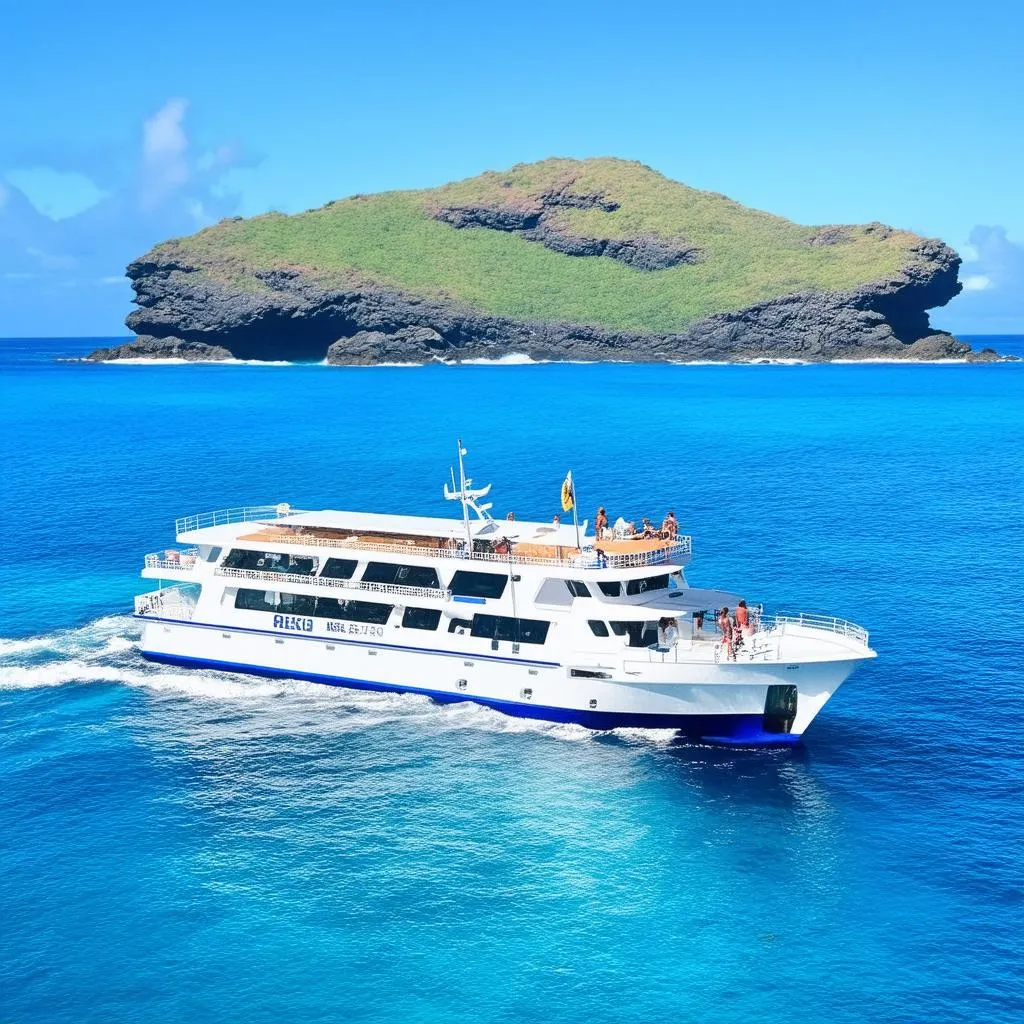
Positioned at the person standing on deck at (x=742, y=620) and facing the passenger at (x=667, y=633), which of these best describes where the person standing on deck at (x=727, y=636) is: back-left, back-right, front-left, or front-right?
front-left

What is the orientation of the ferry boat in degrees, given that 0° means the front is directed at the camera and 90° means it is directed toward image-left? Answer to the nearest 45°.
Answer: approximately 315°
